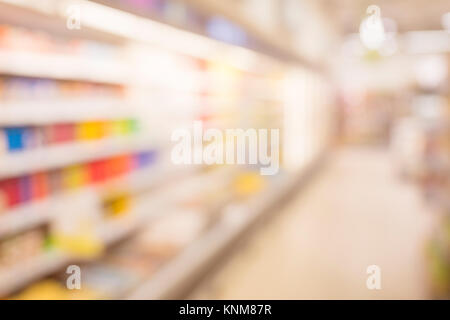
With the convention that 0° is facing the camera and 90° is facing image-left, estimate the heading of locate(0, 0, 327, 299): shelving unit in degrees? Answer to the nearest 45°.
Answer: approximately 270°
